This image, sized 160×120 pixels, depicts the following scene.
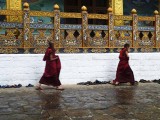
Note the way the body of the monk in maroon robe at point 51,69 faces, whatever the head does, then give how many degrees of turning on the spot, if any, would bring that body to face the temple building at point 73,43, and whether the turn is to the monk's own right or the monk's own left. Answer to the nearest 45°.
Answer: approximately 45° to the monk's own left

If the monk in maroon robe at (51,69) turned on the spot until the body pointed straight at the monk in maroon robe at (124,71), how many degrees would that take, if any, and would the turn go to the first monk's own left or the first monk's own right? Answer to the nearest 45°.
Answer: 0° — they already face them

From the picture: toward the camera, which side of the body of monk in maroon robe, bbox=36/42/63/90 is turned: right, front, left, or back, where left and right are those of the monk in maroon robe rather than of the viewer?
right

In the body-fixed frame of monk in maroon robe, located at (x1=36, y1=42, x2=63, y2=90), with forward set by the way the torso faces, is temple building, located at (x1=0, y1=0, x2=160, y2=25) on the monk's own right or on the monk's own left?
on the monk's own left
